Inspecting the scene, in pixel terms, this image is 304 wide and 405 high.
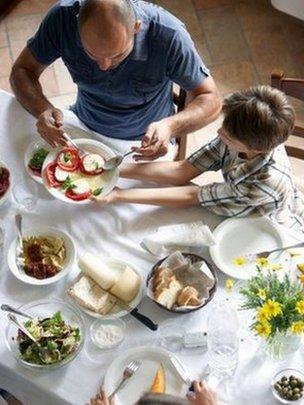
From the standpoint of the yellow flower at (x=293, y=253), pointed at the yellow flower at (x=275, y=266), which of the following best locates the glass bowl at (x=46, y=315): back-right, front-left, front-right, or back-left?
front-right

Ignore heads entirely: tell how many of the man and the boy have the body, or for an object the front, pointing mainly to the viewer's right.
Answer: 0

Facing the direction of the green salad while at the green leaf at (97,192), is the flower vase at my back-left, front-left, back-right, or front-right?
front-left

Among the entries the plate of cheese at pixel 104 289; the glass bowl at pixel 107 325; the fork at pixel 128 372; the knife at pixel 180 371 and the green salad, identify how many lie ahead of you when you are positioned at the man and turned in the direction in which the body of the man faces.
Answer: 5

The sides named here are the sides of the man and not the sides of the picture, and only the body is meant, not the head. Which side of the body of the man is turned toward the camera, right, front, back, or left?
front

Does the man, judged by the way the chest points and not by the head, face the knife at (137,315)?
yes

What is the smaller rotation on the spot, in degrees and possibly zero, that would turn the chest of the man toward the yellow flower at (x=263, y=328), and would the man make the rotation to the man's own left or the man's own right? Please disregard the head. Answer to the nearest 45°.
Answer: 0° — they already face it

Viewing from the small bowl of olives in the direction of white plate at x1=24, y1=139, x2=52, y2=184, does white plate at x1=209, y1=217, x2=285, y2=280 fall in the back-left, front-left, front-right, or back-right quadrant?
front-right

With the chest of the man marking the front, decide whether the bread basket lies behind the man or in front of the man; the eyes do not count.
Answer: in front
